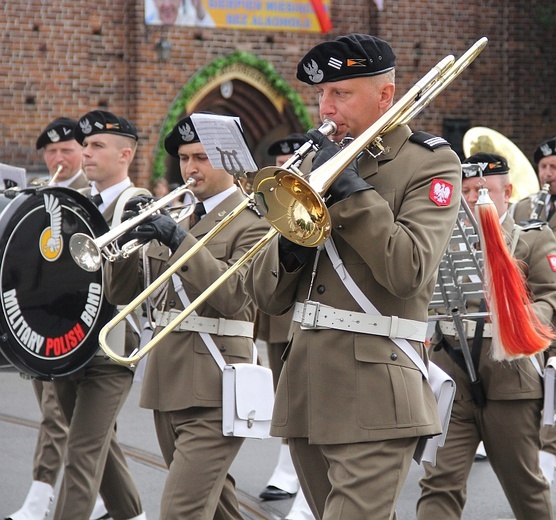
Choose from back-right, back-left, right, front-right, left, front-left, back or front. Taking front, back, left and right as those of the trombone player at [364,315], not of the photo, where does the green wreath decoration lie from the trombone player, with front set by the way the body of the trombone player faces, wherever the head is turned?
back-right

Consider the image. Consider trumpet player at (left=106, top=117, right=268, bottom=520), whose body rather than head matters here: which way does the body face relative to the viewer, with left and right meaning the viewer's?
facing the viewer and to the left of the viewer

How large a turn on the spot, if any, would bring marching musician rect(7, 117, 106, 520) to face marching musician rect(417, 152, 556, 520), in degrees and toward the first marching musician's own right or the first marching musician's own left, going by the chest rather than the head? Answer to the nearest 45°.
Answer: approximately 90° to the first marching musician's own left

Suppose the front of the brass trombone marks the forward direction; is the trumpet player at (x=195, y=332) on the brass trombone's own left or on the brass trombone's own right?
on the brass trombone's own right

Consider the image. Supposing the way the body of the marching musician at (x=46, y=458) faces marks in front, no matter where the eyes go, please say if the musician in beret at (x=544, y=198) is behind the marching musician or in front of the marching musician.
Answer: behind

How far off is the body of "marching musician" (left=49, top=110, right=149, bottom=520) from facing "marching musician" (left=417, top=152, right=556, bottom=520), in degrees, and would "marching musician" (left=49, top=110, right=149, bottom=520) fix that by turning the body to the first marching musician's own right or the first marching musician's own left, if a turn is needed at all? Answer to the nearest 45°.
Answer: approximately 90° to the first marching musician's own left

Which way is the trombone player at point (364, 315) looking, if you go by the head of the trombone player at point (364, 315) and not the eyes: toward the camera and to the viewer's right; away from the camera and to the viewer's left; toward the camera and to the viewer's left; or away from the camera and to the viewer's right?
toward the camera and to the viewer's left

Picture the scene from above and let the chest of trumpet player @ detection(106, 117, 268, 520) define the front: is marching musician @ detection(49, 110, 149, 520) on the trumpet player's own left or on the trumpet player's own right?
on the trumpet player's own right

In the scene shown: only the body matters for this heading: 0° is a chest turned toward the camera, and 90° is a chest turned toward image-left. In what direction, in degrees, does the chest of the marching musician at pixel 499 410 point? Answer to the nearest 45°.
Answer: approximately 45°

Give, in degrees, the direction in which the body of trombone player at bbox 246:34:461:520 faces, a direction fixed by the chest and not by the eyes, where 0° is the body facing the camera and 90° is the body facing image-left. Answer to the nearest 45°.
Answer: approximately 45°

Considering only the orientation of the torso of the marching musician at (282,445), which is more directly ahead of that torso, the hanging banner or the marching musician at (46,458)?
the marching musician

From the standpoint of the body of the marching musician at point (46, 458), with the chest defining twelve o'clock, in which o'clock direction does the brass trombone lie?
The brass trombone is roughly at 10 o'clock from the marching musician.

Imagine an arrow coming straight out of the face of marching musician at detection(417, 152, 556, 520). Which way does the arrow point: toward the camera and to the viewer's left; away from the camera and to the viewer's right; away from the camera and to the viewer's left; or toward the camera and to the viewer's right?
toward the camera and to the viewer's left

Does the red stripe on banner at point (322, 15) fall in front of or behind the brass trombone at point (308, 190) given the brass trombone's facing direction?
behind
